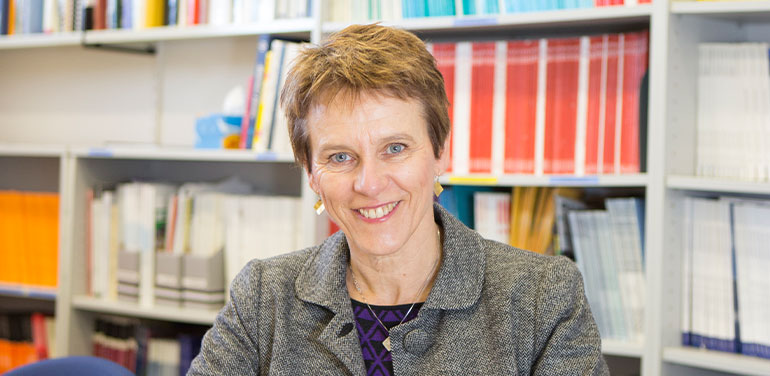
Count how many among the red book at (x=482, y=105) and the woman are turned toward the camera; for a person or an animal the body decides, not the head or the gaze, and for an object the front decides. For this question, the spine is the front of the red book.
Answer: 2

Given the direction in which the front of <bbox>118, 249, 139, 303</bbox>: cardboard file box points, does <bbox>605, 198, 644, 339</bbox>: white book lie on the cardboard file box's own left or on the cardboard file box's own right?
on the cardboard file box's own left

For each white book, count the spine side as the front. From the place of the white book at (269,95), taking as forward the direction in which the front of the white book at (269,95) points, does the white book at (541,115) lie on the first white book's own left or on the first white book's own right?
on the first white book's own left
